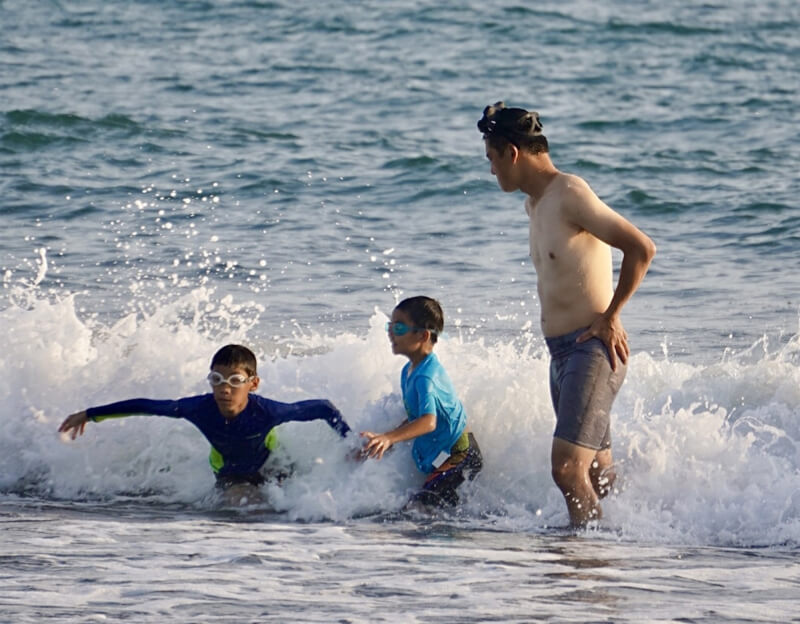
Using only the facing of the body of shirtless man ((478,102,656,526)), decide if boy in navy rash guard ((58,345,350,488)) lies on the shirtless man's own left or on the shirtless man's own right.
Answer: on the shirtless man's own right

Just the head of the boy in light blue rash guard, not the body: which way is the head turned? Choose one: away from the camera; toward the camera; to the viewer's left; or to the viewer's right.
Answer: to the viewer's left

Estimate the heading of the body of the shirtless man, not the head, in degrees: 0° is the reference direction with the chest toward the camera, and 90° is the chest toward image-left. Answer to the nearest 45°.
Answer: approximately 45°

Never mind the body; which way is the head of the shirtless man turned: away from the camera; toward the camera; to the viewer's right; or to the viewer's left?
to the viewer's left

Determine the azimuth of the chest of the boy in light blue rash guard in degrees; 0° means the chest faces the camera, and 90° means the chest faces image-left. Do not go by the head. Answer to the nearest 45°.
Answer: approximately 90°
